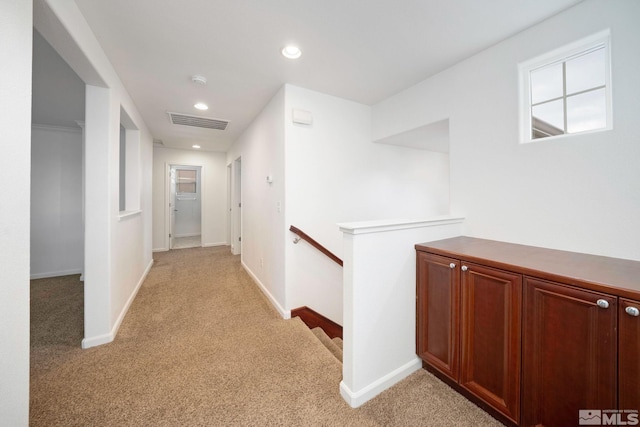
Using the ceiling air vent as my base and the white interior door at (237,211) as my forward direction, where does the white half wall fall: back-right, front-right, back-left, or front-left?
back-right

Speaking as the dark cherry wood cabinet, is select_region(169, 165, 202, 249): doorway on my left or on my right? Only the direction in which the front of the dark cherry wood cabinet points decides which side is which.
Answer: on my right

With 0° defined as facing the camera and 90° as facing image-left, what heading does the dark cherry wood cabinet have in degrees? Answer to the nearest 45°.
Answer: approximately 45°

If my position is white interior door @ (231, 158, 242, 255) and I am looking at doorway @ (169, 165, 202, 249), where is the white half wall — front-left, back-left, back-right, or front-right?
back-left

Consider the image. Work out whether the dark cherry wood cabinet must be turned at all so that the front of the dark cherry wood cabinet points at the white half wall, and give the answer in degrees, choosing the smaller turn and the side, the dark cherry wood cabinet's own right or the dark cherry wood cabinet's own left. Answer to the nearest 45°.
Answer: approximately 45° to the dark cherry wood cabinet's own right

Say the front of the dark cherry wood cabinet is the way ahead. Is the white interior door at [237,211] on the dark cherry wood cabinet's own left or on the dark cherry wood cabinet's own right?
on the dark cherry wood cabinet's own right

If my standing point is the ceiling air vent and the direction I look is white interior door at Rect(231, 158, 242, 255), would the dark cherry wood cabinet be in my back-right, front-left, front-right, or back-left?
back-right
